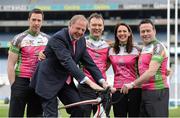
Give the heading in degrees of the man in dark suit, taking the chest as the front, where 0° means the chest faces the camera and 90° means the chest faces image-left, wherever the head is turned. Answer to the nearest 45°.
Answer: approximately 315°

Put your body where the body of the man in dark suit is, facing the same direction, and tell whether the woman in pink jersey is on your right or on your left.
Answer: on your left
